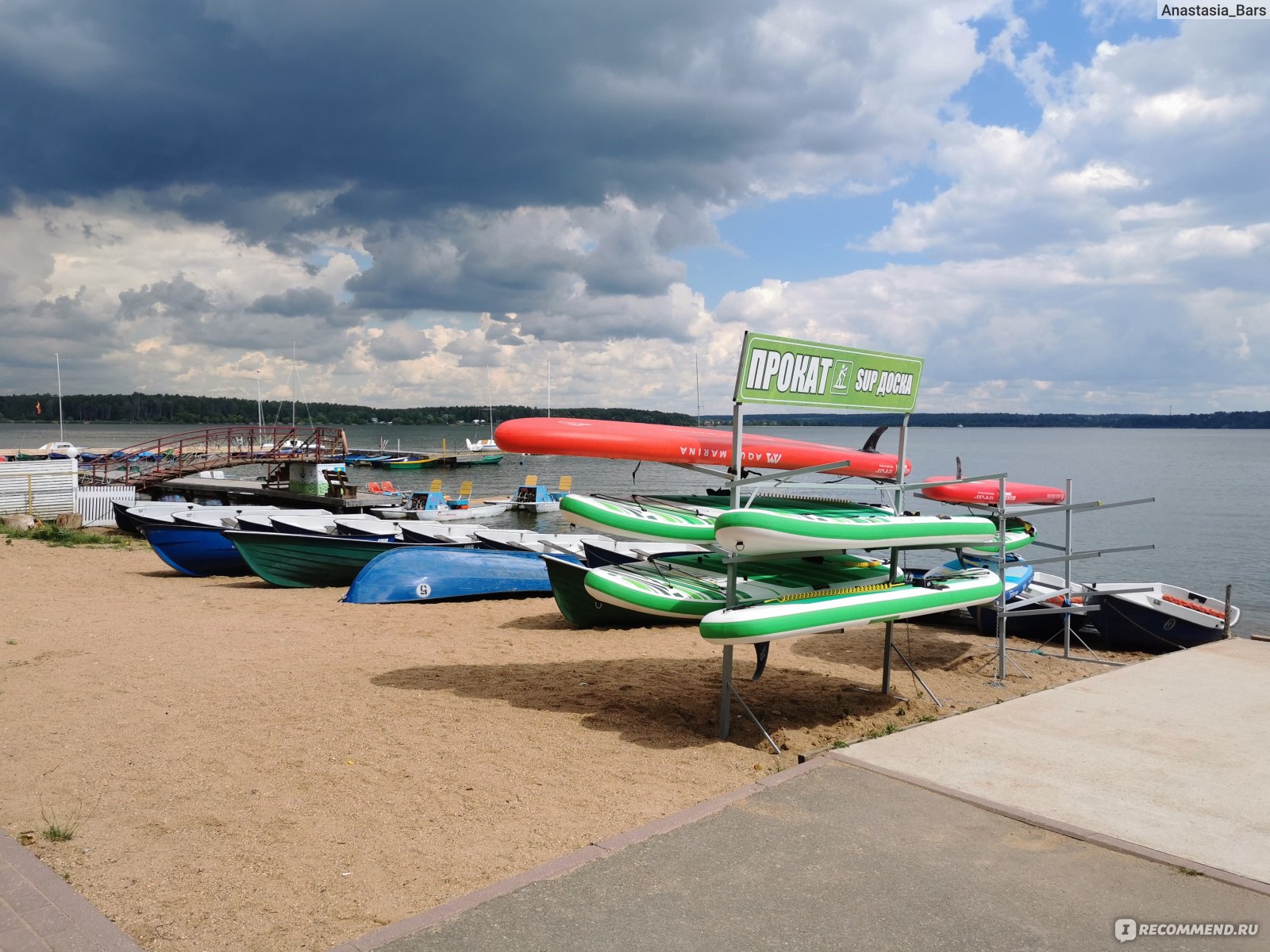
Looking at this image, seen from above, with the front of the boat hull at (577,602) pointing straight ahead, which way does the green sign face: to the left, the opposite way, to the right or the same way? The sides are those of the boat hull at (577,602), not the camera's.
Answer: to the left

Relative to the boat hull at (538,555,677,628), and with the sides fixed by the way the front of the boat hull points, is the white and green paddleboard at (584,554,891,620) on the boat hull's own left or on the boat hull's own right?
on the boat hull's own left

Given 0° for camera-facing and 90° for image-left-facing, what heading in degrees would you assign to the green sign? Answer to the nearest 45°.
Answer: approximately 315°

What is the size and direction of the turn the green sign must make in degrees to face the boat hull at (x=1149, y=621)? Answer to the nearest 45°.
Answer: approximately 90° to its left

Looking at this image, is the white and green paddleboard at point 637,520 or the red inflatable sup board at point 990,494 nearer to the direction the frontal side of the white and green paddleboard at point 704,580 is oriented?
the white and green paddleboard
